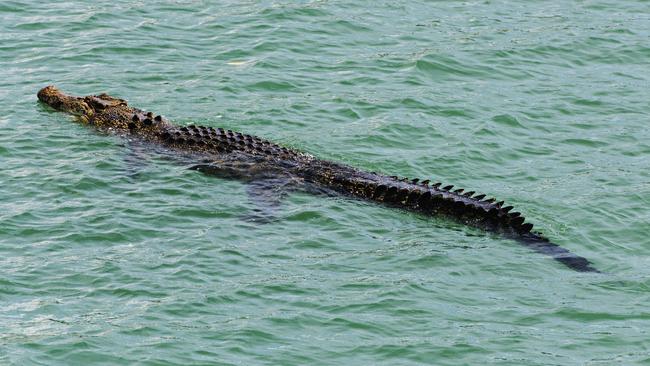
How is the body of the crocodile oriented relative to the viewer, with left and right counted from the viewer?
facing away from the viewer and to the left of the viewer
